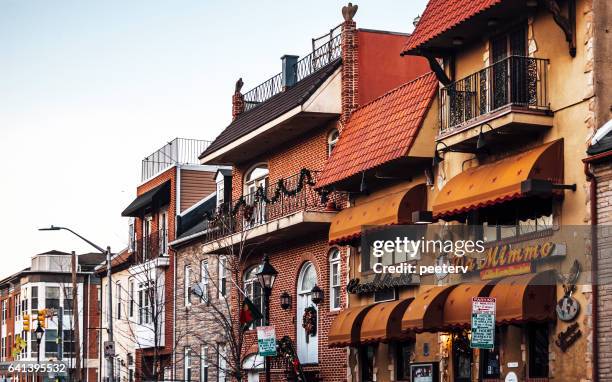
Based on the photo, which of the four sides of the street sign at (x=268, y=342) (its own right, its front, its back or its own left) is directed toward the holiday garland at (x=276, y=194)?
back

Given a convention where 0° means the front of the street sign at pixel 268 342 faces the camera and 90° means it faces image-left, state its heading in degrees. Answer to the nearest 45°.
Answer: approximately 0°

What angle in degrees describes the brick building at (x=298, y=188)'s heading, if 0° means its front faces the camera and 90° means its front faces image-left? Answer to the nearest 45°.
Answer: approximately 45°

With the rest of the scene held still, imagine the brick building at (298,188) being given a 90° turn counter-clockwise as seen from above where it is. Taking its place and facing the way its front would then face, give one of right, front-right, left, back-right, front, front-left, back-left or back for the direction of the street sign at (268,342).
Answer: front-right

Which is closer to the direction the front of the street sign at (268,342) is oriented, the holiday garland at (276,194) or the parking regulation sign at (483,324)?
the parking regulation sign
